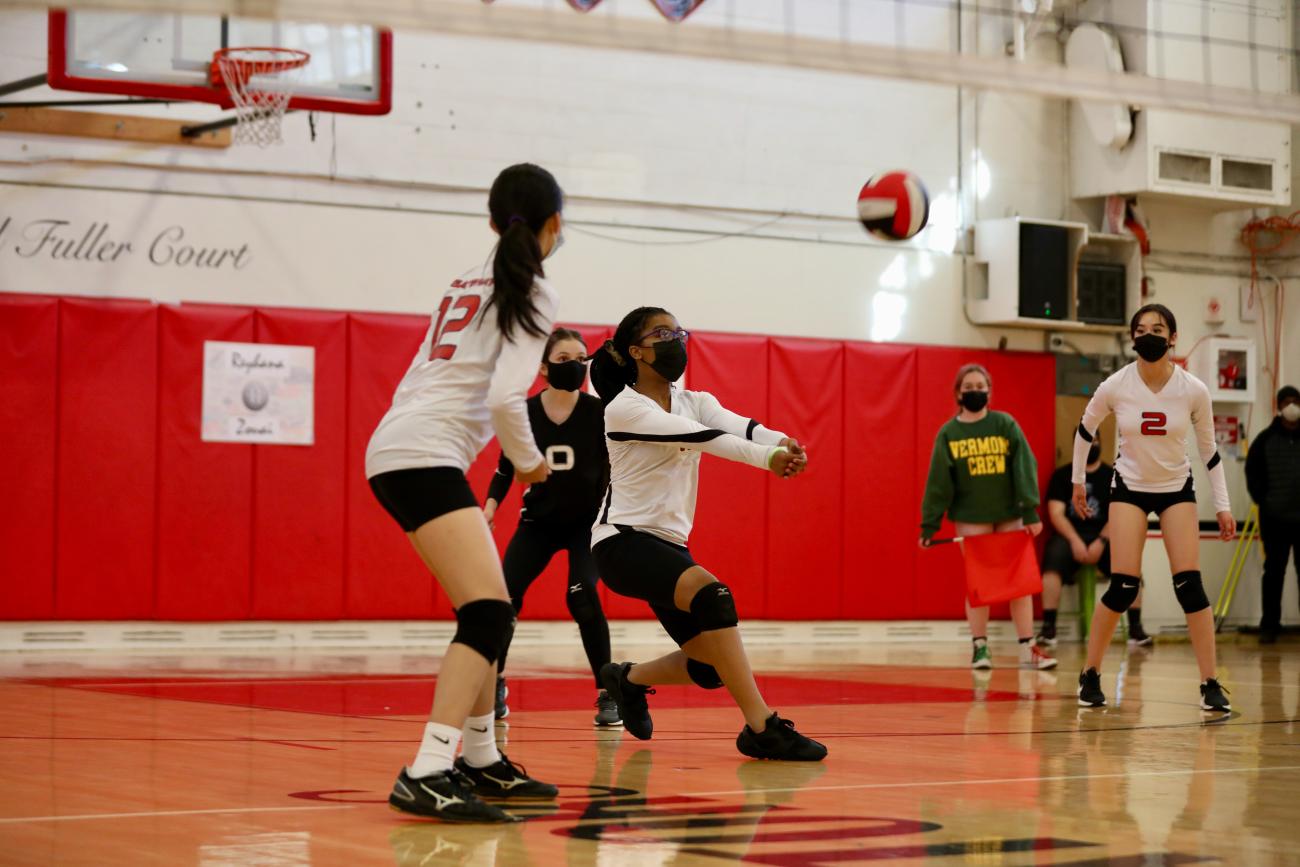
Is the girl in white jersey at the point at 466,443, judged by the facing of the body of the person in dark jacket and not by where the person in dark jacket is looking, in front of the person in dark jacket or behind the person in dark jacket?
in front

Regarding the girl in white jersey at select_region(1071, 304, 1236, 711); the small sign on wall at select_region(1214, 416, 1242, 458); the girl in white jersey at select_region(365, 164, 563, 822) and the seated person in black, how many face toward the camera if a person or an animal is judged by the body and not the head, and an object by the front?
3

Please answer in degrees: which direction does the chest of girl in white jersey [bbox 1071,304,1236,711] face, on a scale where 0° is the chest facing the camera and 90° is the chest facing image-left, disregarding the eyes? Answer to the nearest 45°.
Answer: approximately 0°

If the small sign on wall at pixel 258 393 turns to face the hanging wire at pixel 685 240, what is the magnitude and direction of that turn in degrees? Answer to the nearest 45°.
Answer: approximately 90° to its left

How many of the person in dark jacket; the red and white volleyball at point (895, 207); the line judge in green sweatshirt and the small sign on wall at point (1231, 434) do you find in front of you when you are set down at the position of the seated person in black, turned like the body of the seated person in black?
2

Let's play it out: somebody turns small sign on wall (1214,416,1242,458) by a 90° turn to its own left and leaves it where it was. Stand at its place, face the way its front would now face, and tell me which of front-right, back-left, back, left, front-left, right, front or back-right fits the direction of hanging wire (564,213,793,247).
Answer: back-right

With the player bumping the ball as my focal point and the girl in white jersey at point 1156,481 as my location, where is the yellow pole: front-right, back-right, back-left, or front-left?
back-right

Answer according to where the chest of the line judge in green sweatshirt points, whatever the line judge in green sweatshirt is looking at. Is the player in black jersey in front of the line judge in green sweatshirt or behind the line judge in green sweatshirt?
in front

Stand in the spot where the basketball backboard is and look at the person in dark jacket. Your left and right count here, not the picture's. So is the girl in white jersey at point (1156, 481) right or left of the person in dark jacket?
right

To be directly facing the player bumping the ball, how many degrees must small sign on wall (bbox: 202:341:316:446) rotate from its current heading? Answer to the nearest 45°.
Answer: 0° — it already faces them

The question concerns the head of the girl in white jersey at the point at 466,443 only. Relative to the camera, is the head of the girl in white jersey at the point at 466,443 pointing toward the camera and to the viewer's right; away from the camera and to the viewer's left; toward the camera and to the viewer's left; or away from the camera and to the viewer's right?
away from the camera and to the viewer's right
